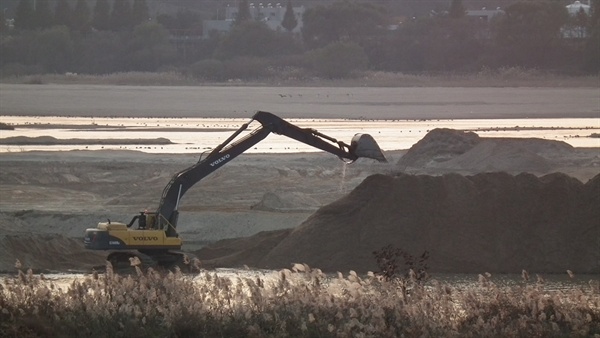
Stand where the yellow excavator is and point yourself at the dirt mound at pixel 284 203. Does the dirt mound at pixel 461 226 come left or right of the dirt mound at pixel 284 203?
right

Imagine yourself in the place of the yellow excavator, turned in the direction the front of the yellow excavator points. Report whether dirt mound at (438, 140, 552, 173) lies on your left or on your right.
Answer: on your left

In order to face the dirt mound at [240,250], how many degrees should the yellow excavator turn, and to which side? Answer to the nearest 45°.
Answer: approximately 45° to its left

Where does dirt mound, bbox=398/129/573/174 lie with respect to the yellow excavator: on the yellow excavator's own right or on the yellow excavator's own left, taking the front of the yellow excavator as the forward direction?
on the yellow excavator's own left

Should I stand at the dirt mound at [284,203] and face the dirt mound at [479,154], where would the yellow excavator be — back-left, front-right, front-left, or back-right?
back-right

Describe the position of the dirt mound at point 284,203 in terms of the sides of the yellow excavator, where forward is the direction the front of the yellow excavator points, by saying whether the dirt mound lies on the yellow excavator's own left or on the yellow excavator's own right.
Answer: on the yellow excavator's own left

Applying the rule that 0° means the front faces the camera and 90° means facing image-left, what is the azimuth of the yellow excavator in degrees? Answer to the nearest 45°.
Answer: approximately 270°
